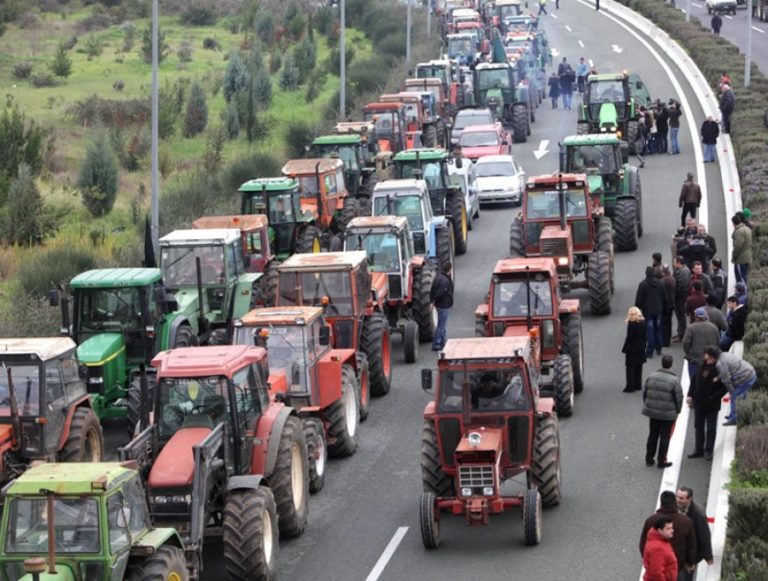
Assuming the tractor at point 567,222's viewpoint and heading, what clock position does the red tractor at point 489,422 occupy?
The red tractor is roughly at 12 o'clock from the tractor.

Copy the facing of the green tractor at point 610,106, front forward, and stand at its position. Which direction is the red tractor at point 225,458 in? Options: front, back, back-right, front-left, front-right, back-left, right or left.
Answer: front

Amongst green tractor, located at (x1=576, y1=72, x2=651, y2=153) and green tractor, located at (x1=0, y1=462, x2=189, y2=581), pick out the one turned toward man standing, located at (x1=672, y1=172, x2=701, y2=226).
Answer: green tractor, located at (x1=576, y1=72, x2=651, y2=153)

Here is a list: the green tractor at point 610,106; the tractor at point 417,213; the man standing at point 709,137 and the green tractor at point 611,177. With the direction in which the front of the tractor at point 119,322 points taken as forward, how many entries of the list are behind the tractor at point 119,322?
4

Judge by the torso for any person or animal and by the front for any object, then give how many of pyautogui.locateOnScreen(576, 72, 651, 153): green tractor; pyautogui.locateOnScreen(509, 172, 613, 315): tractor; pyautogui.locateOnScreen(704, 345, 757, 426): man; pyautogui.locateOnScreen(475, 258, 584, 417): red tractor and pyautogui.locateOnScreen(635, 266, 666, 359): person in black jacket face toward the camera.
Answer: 3

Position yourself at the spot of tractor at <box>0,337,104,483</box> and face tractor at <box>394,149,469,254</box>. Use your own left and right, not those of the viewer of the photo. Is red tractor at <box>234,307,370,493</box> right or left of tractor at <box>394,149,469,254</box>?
right

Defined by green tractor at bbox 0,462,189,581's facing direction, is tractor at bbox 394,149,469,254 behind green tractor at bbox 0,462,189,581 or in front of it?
behind

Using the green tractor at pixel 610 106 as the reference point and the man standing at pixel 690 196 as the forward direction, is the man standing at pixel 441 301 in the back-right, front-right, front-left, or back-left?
front-right

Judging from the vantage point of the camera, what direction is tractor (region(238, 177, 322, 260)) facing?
facing the viewer and to the left of the viewer

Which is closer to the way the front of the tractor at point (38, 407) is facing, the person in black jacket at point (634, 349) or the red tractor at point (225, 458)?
the red tractor

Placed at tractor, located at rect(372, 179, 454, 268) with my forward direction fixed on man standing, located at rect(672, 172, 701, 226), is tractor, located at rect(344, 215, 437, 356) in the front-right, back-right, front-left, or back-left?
back-right

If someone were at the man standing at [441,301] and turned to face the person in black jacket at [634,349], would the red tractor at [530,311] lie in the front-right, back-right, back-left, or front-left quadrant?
front-right

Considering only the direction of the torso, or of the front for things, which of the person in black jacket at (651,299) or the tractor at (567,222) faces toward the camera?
the tractor

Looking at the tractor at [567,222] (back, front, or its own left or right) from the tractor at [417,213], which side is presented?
right

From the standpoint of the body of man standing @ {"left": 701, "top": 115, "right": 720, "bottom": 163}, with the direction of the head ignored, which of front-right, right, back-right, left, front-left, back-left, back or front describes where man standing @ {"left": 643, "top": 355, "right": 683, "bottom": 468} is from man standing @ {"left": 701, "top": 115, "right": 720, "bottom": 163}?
front

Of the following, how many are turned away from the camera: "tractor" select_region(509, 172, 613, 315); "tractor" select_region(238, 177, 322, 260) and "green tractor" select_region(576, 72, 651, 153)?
0

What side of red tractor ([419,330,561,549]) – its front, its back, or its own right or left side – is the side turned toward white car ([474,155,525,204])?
back

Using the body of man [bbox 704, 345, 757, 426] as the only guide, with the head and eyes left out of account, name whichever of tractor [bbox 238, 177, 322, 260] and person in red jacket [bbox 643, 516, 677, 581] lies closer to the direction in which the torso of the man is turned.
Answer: the tractor

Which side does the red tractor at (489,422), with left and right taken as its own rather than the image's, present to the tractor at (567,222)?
back

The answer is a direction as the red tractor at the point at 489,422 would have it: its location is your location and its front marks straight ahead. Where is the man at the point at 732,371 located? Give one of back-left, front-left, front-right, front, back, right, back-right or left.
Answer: back-left

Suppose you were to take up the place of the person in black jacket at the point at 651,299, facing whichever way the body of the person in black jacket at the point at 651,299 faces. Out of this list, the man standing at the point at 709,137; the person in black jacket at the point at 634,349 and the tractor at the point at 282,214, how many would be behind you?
1

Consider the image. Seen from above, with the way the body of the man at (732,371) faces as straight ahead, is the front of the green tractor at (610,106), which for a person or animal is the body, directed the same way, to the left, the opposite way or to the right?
to the left

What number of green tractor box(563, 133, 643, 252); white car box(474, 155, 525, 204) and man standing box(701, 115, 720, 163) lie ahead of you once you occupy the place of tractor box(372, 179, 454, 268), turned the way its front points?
0
